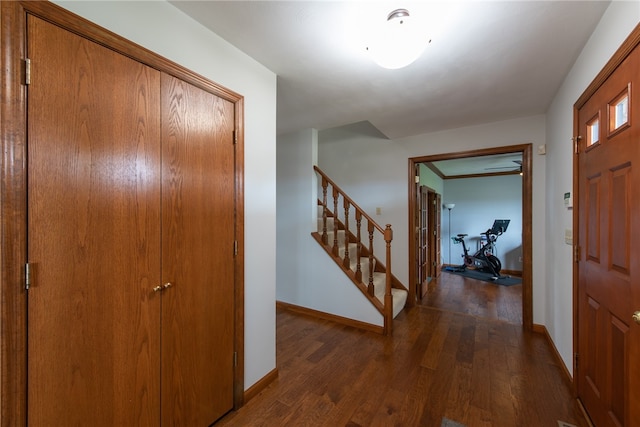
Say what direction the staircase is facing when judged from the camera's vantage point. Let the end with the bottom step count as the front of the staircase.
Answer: facing the viewer and to the right of the viewer

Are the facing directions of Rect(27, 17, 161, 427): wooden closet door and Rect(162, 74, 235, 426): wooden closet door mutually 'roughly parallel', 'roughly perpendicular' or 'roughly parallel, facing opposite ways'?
roughly parallel

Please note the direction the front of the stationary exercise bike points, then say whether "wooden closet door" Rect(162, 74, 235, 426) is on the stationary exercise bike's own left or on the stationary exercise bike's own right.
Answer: on the stationary exercise bike's own right

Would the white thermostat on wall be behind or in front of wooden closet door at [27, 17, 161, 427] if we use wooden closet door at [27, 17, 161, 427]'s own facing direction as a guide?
in front

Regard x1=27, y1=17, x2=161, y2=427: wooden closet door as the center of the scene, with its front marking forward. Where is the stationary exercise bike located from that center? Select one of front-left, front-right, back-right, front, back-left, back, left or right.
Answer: front-left

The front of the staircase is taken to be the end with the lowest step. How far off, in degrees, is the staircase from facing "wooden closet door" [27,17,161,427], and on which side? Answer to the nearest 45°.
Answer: approximately 90° to its right

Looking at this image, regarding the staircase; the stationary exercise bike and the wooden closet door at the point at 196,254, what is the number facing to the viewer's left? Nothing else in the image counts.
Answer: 0

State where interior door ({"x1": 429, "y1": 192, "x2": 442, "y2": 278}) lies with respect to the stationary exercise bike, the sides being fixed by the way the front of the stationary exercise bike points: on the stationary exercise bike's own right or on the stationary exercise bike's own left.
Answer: on the stationary exercise bike's own right

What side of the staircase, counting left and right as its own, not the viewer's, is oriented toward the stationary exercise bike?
left

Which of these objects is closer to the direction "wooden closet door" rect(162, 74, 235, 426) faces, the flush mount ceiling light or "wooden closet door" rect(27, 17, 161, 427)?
the flush mount ceiling light

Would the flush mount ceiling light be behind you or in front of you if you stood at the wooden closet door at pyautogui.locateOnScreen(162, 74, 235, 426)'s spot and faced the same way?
in front

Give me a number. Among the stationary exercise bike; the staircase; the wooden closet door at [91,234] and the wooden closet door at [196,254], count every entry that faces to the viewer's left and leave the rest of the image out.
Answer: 0

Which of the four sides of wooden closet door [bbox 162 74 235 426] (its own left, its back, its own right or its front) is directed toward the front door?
front
